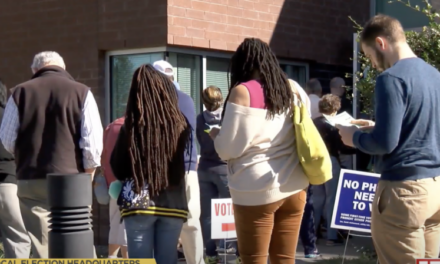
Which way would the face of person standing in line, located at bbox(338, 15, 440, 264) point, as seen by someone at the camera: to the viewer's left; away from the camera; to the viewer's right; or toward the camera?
to the viewer's left

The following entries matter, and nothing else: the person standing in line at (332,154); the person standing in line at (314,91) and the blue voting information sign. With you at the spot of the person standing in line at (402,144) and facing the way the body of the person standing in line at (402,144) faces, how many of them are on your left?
0

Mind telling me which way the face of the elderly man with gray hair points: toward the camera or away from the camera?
away from the camera

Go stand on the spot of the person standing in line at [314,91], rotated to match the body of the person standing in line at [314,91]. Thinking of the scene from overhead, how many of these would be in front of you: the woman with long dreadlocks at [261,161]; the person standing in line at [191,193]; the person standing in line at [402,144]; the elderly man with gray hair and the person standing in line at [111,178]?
0

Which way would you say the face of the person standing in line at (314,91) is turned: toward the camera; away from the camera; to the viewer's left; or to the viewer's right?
away from the camera

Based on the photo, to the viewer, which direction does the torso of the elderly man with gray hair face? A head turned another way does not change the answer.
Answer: away from the camera

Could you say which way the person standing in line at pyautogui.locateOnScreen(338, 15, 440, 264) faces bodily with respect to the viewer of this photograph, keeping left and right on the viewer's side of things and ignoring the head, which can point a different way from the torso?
facing away from the viewer and to the left of the viewer

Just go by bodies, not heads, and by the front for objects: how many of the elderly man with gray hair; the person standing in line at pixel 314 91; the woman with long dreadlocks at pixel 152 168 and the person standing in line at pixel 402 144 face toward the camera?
0

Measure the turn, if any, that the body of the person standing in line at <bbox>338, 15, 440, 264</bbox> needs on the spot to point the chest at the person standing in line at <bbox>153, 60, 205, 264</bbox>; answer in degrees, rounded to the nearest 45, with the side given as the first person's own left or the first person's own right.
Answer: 0° — they already face them

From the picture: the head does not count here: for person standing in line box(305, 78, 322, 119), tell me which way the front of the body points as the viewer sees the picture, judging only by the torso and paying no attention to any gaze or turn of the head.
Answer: away from the camera

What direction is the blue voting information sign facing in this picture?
toward the camera

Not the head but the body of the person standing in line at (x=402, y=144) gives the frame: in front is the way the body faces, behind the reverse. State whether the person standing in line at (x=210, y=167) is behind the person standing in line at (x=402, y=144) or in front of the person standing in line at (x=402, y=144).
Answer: in front

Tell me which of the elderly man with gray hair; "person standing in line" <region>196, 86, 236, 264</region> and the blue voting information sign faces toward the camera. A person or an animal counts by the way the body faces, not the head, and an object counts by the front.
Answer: the blue voting information sign

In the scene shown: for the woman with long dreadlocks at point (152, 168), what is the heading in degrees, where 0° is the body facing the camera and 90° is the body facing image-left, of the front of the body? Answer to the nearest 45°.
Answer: approximately 180°

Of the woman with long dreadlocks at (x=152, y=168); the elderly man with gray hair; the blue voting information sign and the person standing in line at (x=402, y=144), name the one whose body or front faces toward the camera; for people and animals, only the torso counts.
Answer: the blue voting information sign

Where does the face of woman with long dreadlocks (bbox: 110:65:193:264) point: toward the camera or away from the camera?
away from the camera

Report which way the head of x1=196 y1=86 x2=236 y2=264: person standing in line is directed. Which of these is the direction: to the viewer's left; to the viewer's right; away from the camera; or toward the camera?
away from the camera

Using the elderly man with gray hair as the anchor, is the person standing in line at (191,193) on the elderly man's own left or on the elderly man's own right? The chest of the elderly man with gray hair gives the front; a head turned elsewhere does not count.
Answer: on the elderly man's own right

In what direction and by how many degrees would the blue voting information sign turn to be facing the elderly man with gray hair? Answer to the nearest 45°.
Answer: approximately 45° to its right
